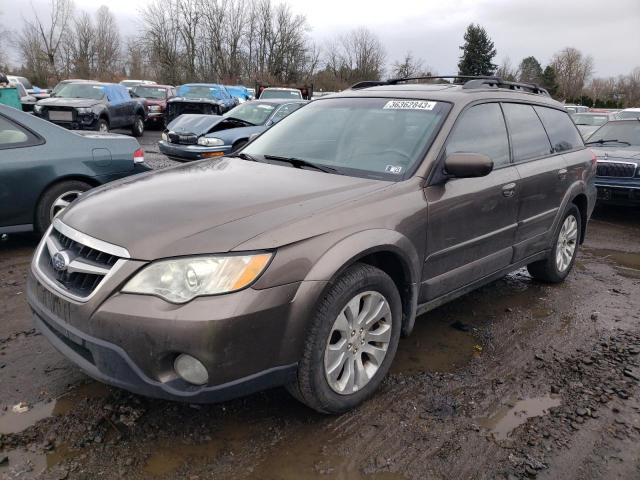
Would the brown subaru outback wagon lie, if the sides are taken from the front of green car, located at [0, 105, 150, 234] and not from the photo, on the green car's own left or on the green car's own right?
on the green car's own left

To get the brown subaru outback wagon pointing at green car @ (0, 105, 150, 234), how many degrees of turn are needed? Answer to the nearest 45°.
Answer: approximately 90° to its right

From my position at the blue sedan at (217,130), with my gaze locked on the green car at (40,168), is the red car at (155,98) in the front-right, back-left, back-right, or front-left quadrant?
back-right

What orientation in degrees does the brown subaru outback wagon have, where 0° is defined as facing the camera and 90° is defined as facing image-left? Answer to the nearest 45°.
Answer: approximately 45°

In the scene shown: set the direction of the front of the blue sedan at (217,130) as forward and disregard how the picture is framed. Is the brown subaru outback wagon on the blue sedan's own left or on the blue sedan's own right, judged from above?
on the blue sedan's own left

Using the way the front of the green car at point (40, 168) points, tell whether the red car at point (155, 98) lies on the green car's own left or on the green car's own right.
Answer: on the green car's own right

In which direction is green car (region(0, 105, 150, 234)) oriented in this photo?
to the viewer's left
